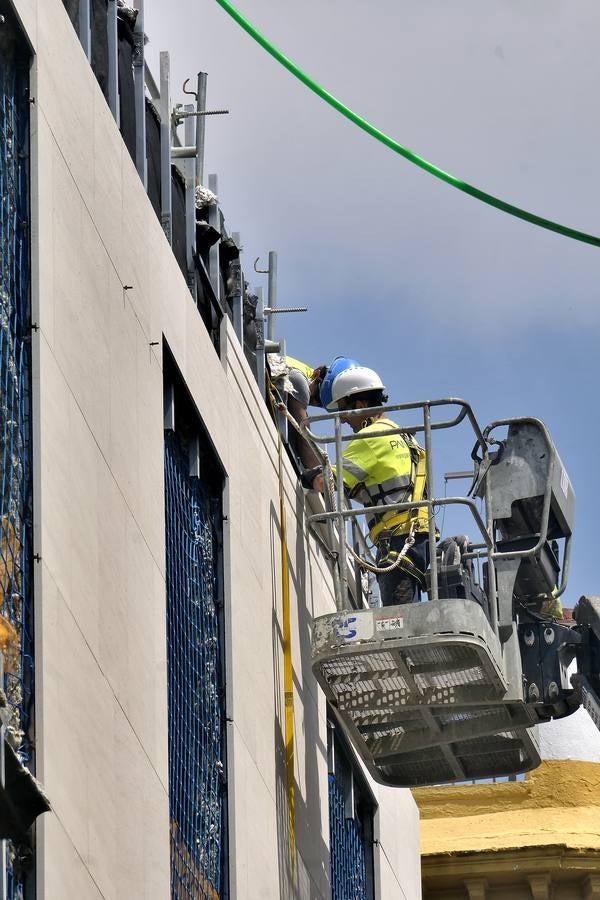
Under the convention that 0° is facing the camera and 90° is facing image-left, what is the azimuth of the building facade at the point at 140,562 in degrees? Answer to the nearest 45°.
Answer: approximately 315°

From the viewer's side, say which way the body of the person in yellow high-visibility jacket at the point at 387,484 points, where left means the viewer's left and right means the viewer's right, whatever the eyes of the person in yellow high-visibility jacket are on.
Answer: facing away from the viewer and to the left of the viewer

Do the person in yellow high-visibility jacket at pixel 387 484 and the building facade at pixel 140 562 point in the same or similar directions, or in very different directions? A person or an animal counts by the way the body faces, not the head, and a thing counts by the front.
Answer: very different directions

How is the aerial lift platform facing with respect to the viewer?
to the viewer's left

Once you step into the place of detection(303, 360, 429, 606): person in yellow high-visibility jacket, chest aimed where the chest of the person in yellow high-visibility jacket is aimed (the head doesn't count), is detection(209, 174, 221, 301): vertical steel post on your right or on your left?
on your left

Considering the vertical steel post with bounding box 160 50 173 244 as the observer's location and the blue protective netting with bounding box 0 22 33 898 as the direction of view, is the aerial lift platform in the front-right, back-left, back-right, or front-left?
back-left
